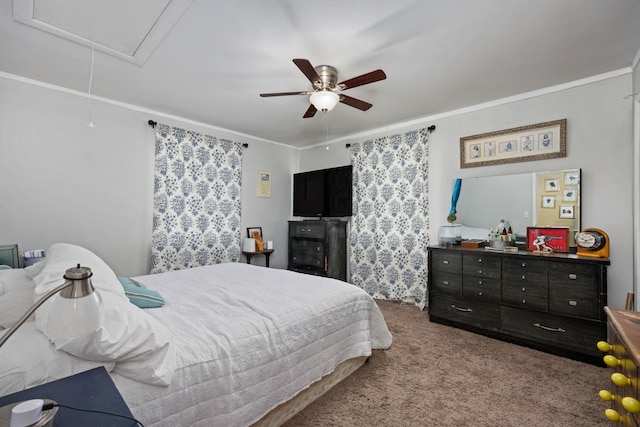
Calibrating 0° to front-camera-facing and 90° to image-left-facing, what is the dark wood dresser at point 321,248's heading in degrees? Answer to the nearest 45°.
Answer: approximately 45°

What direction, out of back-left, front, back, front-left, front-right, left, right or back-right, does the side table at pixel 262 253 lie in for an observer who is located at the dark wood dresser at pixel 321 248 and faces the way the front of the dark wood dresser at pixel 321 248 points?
front-right

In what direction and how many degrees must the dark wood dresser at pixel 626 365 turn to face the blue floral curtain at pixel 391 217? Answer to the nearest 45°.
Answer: approximately 45° to its right

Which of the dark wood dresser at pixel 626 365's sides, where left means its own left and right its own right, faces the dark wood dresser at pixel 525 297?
right

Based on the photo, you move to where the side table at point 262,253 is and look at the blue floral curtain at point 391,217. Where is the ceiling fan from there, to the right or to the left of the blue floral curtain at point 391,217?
right

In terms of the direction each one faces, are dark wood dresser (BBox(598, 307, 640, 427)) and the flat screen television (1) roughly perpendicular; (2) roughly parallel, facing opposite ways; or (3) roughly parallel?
roughly perpendicular

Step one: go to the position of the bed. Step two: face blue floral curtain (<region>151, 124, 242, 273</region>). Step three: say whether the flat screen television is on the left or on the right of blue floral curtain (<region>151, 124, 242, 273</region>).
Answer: right

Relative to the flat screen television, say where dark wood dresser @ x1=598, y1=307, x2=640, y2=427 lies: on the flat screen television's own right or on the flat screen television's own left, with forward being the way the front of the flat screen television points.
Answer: on the flat screen television's own left

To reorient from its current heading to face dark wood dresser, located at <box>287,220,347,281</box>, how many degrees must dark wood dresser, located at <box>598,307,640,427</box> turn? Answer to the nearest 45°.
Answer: approximately 45° to its right

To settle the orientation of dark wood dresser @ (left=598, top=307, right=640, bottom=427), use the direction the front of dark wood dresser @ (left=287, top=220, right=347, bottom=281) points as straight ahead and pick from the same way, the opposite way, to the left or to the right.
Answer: to the right

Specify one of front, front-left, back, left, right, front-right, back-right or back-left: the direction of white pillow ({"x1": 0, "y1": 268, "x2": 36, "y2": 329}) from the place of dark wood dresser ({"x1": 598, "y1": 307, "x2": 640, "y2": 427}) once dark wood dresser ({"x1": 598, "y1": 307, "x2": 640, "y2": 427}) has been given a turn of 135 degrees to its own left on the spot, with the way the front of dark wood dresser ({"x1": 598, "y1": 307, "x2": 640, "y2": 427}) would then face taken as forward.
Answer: right

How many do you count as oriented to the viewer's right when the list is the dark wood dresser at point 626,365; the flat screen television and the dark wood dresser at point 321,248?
0

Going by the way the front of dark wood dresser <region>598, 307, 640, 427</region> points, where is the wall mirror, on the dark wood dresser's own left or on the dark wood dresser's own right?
on the dark wood dresser's own right

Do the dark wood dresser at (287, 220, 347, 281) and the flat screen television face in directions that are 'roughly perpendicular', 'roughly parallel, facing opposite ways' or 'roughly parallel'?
roughly parallel

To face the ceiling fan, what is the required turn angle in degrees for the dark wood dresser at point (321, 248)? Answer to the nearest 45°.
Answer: approximately 45° to its left

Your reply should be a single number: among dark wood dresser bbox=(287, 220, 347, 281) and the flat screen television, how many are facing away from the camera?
0

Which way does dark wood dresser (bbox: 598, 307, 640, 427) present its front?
to the viewer's left

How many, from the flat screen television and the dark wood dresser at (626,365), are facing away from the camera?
0
